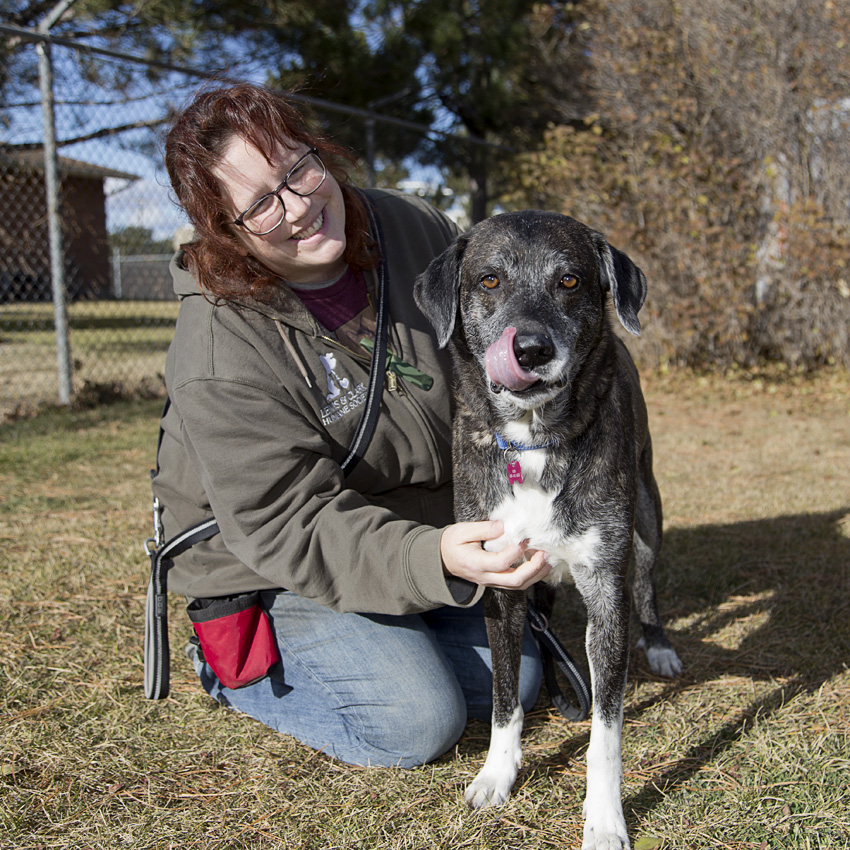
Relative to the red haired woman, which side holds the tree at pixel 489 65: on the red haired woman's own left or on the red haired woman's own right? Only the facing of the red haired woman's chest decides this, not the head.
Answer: on the red haired woman's own left

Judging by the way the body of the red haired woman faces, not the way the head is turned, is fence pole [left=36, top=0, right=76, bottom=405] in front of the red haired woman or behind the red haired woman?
behind

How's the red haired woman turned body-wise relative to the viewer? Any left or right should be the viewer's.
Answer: facing the viewer and to the right of the viewer

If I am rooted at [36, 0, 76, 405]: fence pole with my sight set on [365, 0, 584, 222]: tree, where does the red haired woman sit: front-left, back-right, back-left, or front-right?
back-right

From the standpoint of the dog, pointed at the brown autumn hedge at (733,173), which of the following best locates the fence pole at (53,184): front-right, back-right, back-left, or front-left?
front-left

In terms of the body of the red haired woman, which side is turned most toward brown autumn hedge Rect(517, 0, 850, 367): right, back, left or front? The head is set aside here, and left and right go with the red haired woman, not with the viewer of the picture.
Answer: left
